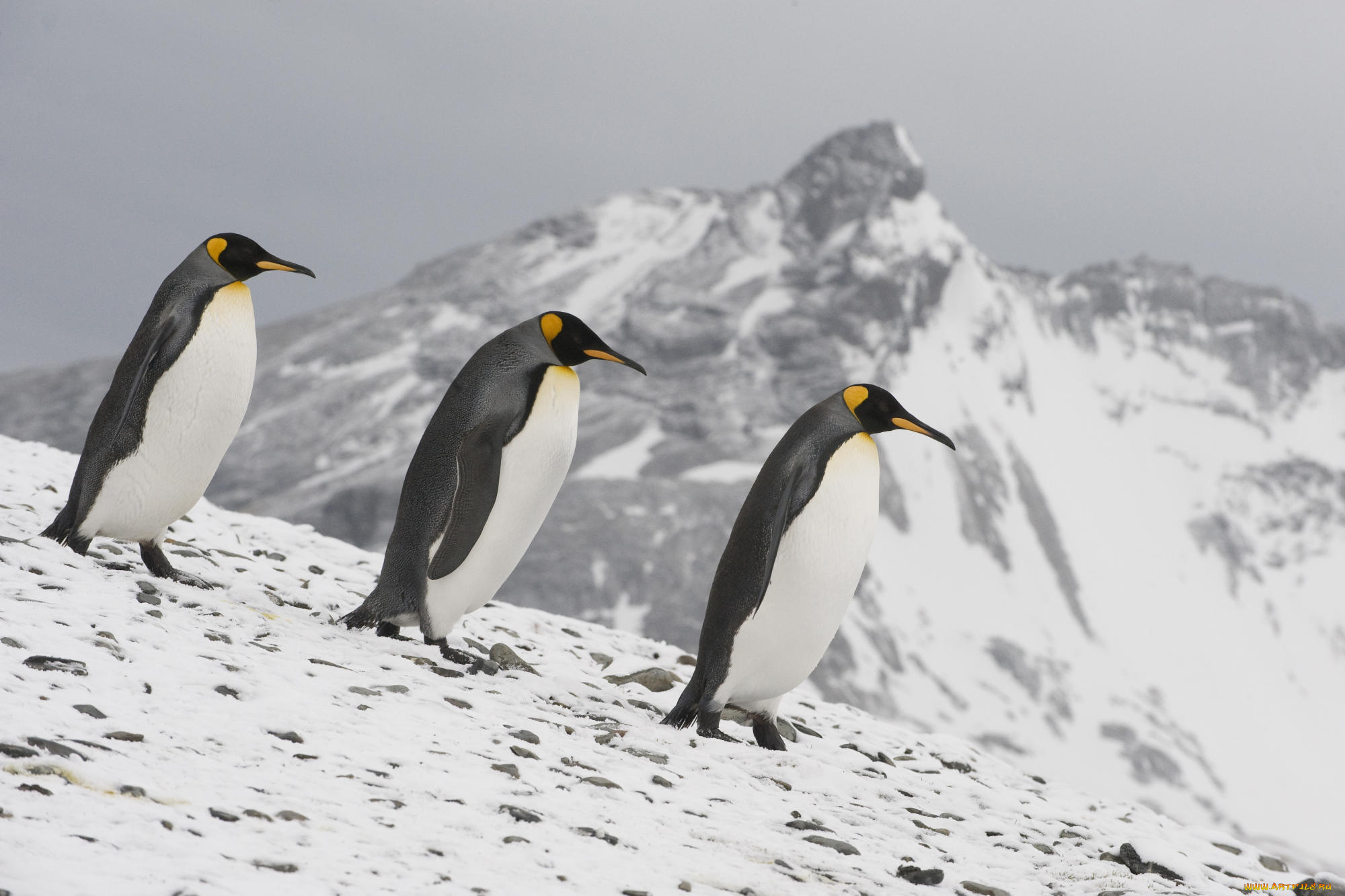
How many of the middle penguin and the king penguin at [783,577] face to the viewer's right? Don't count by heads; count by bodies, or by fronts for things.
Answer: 2

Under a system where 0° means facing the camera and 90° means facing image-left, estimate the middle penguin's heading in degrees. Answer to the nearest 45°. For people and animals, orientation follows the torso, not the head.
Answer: approximately 270°

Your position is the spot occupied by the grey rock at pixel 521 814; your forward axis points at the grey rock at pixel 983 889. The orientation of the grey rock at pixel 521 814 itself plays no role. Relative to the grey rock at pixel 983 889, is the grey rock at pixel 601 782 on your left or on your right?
left

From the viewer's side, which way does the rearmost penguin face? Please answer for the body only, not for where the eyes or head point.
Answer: to the viewer's right

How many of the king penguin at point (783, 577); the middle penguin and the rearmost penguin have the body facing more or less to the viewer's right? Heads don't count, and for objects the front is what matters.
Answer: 3

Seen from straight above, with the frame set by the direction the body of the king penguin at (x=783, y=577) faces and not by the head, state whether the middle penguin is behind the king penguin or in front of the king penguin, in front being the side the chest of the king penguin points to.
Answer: behind

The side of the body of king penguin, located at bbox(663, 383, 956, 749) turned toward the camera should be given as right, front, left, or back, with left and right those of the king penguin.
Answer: right

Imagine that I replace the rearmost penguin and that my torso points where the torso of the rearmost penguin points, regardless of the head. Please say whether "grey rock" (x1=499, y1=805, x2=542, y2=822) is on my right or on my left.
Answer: on my right

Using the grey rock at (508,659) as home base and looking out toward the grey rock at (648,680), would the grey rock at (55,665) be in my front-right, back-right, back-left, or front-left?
back-right
